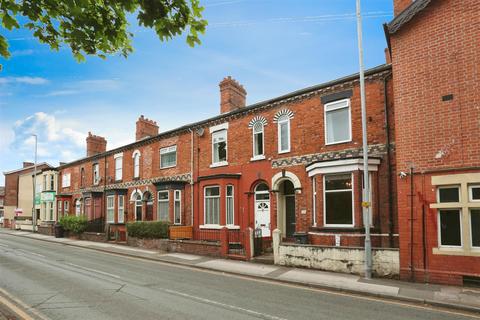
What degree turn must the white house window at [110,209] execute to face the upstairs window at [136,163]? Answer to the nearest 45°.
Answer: approximately 90° to its left

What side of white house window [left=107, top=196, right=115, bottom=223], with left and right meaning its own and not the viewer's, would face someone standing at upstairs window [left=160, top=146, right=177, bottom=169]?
left

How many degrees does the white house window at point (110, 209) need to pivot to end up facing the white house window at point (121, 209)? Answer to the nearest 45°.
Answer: approximately 90° to its left

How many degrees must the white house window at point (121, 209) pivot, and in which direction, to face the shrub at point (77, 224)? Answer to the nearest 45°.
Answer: approximately 90° to its right

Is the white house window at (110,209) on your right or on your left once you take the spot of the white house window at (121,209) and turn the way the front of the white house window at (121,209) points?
on your right

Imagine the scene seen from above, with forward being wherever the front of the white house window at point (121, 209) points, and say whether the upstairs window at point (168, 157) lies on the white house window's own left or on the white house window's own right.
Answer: on the white house window's own left

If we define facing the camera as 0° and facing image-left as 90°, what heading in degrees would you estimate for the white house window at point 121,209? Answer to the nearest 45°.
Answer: approximately 45°

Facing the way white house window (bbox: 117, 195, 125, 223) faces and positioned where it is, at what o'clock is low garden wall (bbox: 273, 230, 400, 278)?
The low garden wall is roughly at 10 o'clock from the white house window.

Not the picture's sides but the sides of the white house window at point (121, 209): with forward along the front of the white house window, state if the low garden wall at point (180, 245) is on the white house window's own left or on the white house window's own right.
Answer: on the white house window's own left

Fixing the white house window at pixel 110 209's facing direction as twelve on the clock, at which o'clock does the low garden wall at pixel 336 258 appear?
The low garden wall is roughly at 10 o'clock from the white house window.
